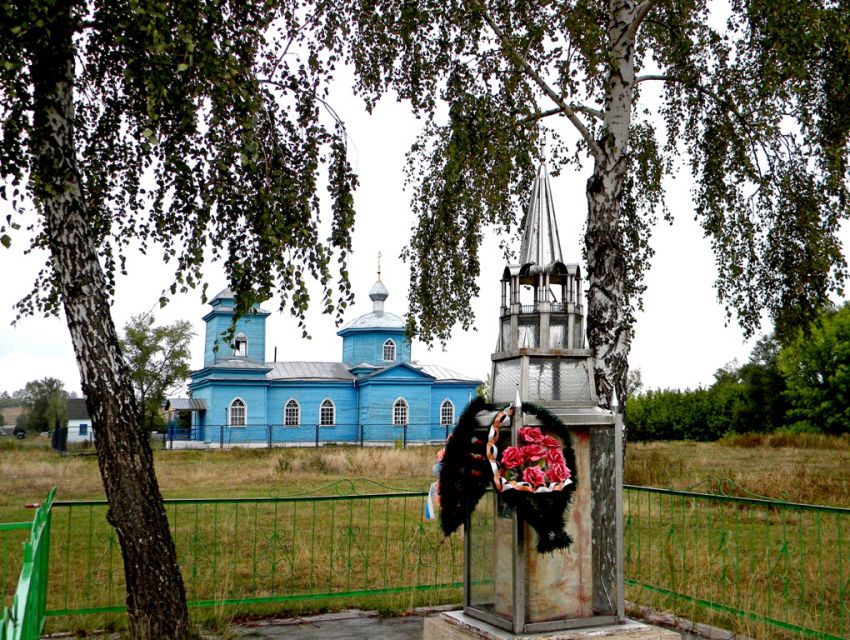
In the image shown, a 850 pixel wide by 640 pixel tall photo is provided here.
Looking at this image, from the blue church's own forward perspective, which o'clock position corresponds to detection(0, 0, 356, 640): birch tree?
The birch tree is roughly at 9 o'clock from the blue church.

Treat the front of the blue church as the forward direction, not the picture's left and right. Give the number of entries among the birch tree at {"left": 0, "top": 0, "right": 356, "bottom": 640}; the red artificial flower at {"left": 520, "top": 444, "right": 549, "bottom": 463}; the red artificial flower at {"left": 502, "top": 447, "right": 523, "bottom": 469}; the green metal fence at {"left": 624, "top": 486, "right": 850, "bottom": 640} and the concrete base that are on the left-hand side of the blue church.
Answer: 5

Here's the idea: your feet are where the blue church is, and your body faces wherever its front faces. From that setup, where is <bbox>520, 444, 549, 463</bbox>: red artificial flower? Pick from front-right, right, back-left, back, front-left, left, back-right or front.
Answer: left

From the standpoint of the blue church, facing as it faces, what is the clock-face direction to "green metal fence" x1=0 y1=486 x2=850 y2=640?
The green metal fence is roughly at 9 o'clock from the blue church.

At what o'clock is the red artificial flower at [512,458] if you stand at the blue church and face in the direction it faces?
The red artificial flower is roughly at 9 o'clock from the blue church.

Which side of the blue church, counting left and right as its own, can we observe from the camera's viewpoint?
left

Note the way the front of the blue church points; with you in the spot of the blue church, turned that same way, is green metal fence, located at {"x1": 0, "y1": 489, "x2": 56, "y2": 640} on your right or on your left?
on your left

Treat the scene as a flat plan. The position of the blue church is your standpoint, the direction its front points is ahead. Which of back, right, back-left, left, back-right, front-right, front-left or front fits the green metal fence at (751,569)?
left

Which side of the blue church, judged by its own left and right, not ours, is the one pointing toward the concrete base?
left

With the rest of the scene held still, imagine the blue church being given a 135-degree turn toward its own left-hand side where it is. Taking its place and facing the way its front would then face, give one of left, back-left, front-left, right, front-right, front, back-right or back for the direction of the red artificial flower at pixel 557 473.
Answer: front-right

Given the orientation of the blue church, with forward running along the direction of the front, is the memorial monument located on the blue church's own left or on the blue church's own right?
on the blue church's own left
